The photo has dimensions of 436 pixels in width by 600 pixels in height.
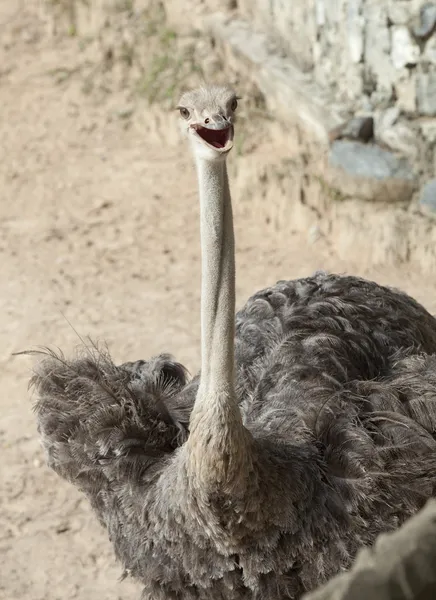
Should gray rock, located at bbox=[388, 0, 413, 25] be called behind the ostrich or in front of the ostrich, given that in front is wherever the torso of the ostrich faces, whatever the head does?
behind

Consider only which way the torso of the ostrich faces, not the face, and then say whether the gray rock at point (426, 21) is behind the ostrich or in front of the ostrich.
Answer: behind

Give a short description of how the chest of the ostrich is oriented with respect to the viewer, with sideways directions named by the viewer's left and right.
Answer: facing the viewer and to the left of the viewer

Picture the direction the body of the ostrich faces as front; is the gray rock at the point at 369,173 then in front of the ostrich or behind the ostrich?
behind

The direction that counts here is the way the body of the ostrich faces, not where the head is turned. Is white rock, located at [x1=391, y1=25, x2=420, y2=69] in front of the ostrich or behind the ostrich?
behind

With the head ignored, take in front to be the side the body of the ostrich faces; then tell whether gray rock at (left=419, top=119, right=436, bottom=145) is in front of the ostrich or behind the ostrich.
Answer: behind
